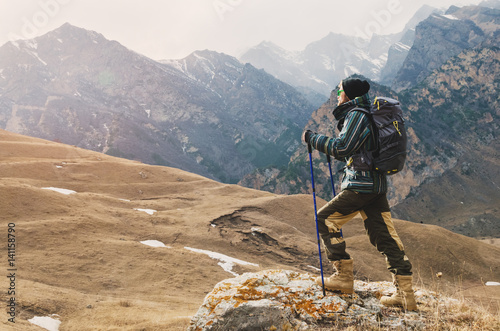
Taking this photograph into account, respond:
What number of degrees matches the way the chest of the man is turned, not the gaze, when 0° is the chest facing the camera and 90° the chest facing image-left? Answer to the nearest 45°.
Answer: approximately 90°
